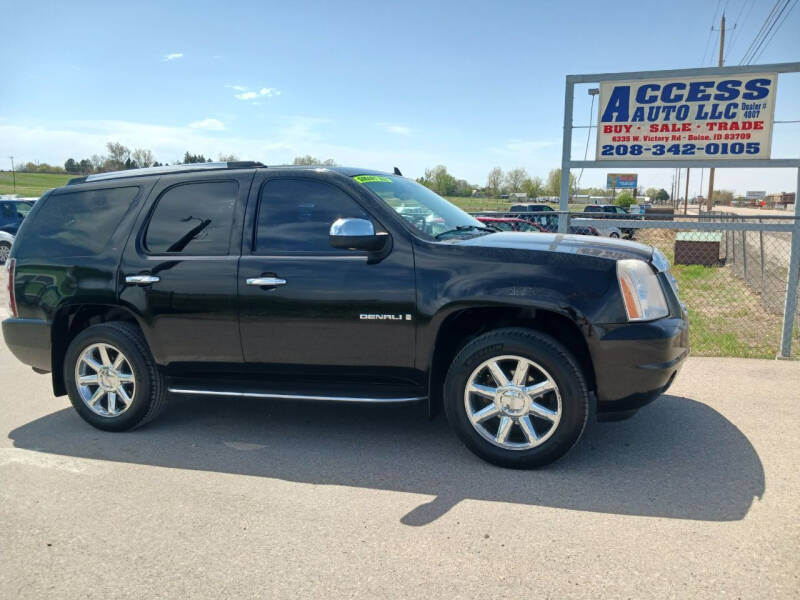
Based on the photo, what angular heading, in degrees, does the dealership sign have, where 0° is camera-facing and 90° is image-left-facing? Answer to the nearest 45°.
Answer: approximately 0°

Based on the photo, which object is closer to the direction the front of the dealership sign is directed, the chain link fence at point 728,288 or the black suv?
the black suv

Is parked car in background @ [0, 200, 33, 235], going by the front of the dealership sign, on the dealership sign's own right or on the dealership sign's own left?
on the dealership sign's own right

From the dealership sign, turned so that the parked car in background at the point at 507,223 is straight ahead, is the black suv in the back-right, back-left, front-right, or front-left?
back-left

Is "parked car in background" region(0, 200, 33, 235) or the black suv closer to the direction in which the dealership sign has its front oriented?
the black suv

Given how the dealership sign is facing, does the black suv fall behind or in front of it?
in front

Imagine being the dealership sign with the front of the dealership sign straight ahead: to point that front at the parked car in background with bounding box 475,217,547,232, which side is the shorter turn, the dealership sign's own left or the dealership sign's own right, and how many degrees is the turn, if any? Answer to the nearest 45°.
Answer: approximately 135° to the dealership sign's own right
